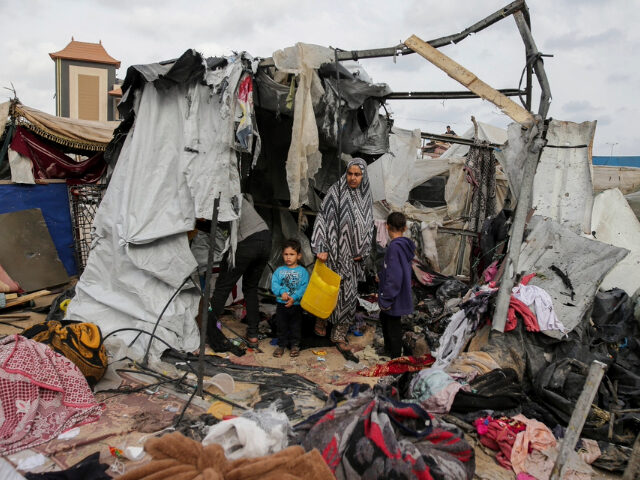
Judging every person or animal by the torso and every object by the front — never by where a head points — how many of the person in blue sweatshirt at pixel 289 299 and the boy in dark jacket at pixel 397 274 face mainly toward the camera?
1

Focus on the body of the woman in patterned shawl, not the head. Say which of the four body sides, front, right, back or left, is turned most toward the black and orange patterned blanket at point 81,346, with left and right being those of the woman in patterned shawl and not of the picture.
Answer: right

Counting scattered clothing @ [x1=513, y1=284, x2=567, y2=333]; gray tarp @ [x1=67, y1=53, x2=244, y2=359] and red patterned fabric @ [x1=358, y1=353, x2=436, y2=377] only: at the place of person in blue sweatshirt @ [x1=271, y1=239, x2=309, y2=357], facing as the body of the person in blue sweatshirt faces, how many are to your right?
1

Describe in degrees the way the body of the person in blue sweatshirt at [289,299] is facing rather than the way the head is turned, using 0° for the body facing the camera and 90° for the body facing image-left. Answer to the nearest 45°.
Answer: approximately 0°

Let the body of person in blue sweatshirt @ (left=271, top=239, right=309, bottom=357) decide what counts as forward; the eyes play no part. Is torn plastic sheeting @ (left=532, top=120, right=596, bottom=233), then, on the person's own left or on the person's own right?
on the person's own left

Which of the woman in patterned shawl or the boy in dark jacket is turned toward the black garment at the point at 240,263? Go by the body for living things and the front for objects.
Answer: the boy in dark jacket

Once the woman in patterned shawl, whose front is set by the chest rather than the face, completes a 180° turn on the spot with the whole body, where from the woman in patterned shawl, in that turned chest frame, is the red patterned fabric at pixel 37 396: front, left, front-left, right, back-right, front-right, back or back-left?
left

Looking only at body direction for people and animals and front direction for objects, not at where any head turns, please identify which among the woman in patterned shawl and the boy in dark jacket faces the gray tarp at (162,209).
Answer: the boy in dark jacket

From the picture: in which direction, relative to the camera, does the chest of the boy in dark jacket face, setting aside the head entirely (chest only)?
to the viewer's left
